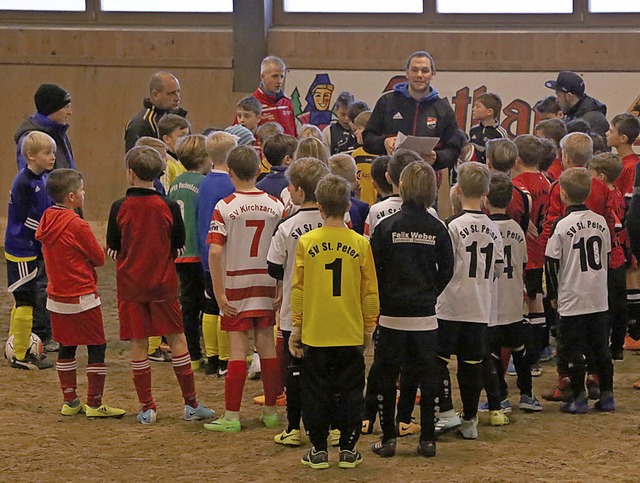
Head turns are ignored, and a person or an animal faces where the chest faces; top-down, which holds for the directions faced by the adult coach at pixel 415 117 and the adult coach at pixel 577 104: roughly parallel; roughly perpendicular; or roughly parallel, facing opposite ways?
roughly perpendicular

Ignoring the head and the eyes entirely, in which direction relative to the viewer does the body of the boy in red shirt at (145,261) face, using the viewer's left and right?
facing away from the viewer

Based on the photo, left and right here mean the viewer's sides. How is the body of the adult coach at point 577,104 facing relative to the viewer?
facing to the left of the viewer

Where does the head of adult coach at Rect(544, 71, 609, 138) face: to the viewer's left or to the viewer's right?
to the viewer's left

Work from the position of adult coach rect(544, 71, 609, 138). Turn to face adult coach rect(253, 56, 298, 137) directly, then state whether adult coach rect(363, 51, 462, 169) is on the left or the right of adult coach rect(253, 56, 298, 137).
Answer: left

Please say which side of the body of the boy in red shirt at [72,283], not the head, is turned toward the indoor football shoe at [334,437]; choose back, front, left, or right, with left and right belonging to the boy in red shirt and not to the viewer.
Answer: right

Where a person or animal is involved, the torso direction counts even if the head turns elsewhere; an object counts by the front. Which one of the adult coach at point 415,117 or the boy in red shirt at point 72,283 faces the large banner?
the boy in red shirt

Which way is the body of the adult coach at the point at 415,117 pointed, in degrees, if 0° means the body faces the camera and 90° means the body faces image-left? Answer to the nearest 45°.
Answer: approximately 0°

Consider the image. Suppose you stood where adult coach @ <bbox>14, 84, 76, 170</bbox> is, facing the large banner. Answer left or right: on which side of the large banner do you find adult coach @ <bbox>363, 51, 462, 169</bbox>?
right

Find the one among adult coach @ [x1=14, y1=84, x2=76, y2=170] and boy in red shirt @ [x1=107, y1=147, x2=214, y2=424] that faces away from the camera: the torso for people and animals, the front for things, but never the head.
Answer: the boy in red shirt

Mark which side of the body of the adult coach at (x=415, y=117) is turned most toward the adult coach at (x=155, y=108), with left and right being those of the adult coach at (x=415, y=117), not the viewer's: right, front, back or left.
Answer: right
